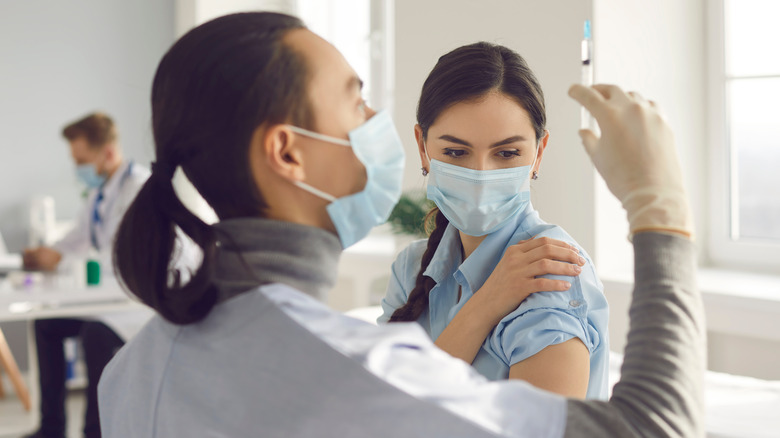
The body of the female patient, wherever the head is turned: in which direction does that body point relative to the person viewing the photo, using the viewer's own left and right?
facing the viewer and to the left of the viewer

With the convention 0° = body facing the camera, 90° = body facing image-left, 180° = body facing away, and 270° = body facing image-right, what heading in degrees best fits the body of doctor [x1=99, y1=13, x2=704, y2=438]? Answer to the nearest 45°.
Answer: approximately 225°

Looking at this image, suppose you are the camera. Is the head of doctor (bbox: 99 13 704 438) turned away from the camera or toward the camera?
away from the camera

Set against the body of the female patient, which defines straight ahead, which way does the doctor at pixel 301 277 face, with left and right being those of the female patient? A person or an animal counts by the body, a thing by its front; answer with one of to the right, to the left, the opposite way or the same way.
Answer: the opposite way

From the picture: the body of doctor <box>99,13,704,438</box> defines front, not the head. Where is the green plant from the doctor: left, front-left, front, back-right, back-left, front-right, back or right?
front-left
